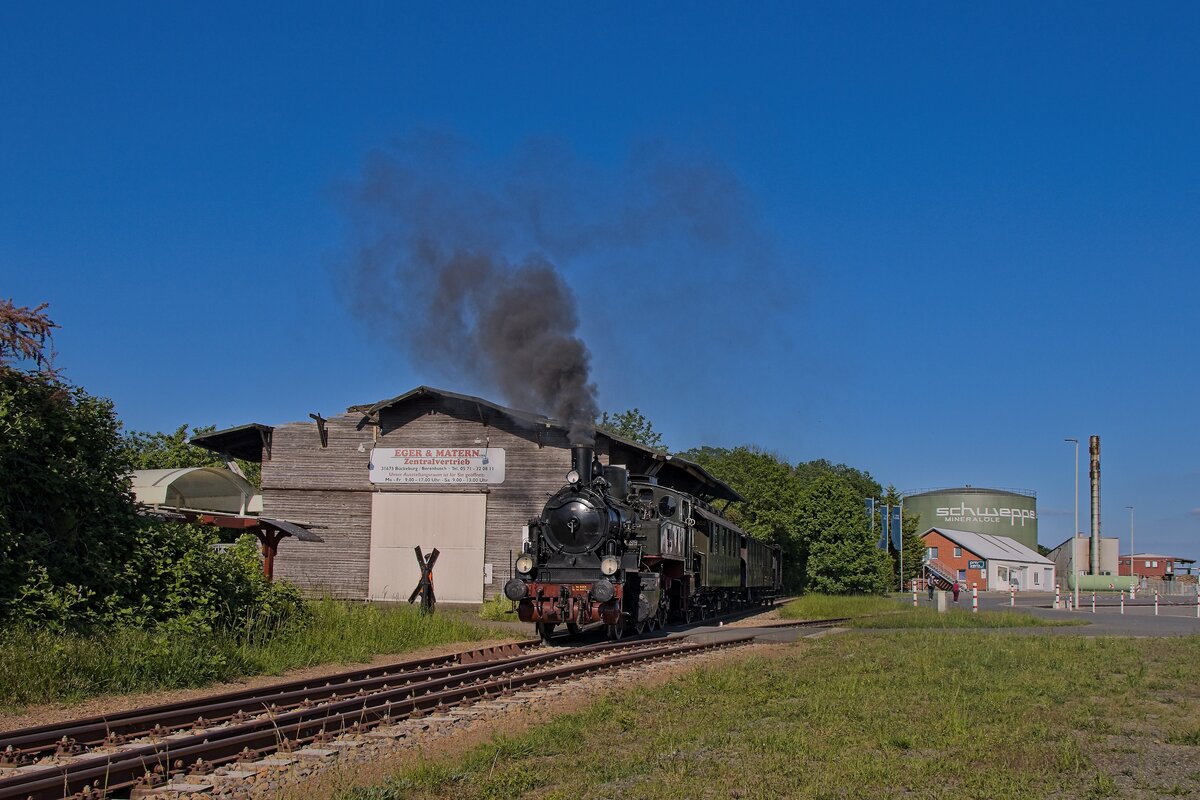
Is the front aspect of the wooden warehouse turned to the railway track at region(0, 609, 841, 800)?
yes

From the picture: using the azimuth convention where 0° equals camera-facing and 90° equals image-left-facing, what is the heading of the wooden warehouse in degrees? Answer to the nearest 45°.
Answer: approximately 0°

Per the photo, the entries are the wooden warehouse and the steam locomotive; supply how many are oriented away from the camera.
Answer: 0

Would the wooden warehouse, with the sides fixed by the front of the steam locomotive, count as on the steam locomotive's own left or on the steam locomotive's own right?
on the steam locomotive's own right

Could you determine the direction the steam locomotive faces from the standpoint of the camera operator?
facing the viewer and to the left of the viewer

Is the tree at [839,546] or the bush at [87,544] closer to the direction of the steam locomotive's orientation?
the bush

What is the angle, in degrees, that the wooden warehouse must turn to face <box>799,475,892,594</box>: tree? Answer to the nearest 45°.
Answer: approximately 135° to its left

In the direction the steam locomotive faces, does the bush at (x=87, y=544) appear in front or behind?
in front
